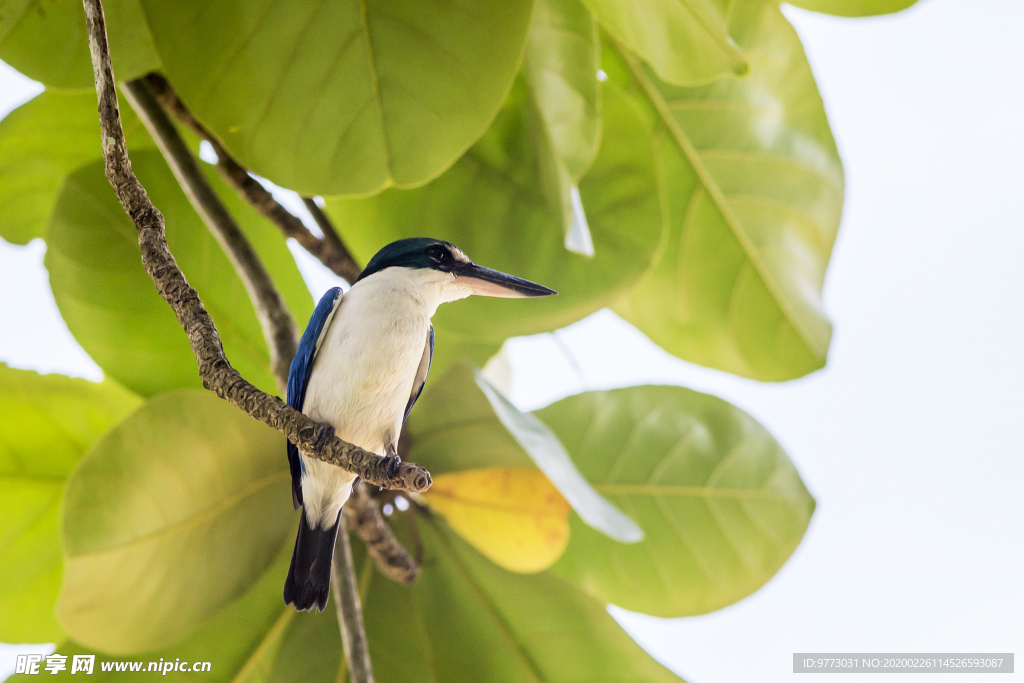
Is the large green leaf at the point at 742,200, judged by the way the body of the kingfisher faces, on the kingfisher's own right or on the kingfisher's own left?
on the kingfisher's own left

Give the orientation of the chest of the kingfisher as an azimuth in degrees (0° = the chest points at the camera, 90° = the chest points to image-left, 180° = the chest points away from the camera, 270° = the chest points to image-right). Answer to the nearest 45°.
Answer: approximately 315°
